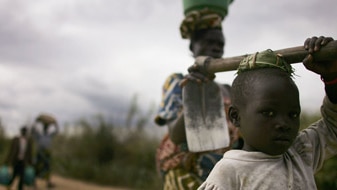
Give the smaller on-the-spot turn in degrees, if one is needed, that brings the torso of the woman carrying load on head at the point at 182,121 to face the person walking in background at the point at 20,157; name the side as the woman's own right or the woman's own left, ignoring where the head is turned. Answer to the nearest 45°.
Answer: approximately 180°

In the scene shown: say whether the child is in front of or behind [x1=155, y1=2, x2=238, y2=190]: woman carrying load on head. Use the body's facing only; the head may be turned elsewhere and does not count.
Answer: in front

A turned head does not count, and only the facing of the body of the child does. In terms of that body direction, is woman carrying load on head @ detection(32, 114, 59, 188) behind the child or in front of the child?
behind

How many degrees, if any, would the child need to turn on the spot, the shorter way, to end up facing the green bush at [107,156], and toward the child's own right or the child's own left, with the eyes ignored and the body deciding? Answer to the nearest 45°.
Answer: approximately 180°

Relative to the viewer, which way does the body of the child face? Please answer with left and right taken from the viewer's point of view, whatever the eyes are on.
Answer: facing the viewer and to the right of the viewer
